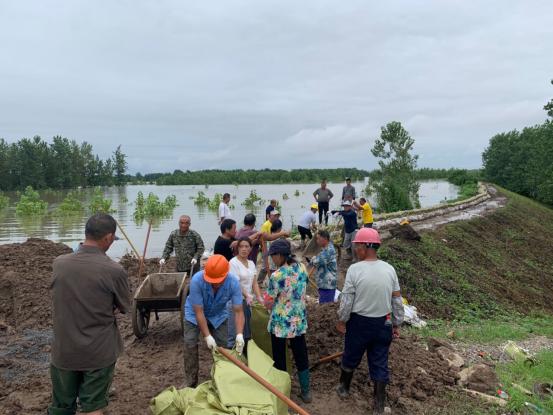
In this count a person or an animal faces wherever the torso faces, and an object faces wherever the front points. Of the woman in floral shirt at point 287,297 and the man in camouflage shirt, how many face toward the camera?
1

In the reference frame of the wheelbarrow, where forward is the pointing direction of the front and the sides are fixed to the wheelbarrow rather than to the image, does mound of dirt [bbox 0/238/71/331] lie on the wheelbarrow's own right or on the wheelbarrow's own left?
on the wheelbarrow's own right

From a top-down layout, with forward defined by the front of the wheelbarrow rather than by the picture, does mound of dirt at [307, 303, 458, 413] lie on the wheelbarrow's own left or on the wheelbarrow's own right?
on the wheelbarrow's own left

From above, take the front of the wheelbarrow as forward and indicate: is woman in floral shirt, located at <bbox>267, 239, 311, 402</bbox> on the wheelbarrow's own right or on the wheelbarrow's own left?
on the wheelbarrow's own left

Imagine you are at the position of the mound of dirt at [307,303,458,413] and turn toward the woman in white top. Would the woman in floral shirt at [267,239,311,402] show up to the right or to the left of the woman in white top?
left

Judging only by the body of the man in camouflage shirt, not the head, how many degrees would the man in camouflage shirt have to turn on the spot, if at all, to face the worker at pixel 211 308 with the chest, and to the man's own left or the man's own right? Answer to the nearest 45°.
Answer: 0° — they already face them

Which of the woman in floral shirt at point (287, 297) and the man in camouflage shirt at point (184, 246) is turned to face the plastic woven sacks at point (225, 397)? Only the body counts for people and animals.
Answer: the man in camouflage shirt

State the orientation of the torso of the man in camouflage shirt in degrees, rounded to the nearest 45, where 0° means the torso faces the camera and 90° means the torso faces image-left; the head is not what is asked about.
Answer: approximately 0°

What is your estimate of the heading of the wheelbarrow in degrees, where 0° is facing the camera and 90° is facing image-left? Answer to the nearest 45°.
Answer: approximately 45°

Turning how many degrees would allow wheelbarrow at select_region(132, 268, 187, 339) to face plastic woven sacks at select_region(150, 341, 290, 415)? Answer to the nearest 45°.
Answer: approximately 45° to its left
